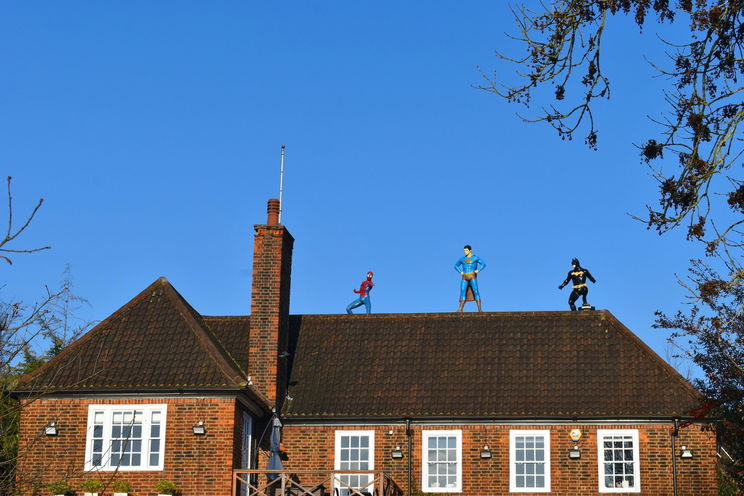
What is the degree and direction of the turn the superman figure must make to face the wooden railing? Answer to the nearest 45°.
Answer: approximately 45° to its right

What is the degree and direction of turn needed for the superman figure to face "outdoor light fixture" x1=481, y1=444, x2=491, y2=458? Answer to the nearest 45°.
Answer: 0° — it already faces it

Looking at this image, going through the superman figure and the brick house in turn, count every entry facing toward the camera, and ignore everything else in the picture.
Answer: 2

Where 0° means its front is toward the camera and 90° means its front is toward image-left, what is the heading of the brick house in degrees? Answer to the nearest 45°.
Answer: approximately 0°

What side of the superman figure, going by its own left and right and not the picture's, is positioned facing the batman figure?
left

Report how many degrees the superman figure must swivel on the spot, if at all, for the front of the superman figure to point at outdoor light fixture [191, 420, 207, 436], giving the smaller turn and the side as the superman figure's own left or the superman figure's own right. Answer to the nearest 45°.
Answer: approximately 45° to the superman figure's own right
